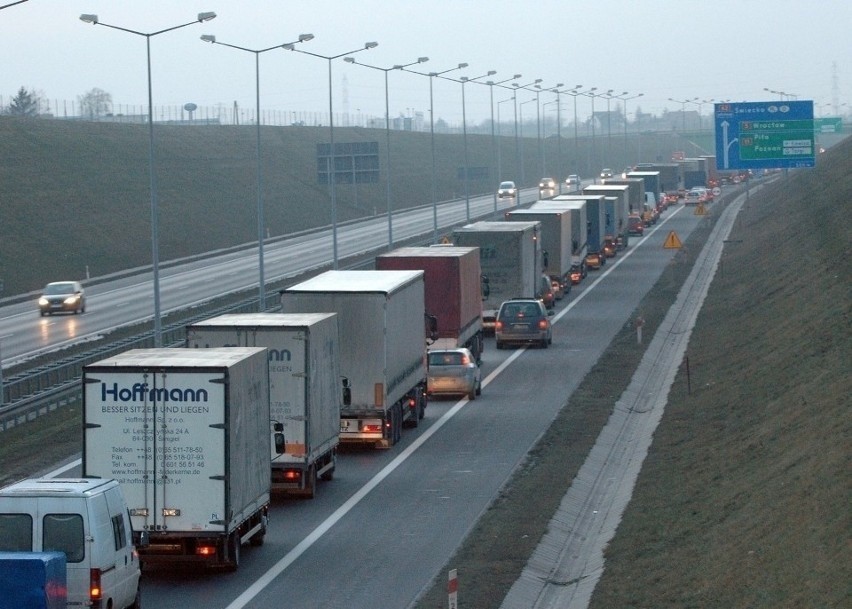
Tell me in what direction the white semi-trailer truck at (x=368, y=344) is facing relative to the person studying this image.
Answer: facing away from the viewer

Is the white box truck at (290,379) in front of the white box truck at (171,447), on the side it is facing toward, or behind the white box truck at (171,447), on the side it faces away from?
in front

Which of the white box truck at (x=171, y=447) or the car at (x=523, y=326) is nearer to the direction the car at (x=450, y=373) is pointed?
the car

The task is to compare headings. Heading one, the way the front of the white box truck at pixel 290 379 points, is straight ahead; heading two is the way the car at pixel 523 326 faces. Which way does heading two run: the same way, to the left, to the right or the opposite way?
the same way

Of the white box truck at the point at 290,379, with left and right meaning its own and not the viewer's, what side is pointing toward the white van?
back

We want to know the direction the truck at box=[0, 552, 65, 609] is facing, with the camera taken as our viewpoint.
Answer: facing away from the viewer

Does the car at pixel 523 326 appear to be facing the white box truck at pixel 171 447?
no

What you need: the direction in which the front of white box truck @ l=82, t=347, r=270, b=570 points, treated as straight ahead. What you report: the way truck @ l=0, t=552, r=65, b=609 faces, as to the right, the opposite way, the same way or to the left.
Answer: the same way

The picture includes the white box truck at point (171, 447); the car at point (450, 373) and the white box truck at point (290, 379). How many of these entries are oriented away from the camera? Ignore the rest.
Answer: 3

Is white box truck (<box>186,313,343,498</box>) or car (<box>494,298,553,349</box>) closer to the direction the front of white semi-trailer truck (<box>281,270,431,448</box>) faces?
the car

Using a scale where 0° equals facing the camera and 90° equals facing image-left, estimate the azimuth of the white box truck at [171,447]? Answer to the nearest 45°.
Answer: approximately 180°

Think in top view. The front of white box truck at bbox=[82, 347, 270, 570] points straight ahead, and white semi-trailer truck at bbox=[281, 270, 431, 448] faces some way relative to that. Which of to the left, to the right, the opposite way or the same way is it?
the same way

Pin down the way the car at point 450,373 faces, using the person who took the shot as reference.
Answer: facing away from the viewer

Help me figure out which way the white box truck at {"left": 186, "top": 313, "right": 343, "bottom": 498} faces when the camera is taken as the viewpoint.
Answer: facing away from the viewer

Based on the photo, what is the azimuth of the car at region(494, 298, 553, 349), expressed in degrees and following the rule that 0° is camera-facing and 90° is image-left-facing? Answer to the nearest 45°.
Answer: approximately 180°

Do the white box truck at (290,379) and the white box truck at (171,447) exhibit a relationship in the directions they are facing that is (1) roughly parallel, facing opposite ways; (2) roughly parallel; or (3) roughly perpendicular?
roughly parallel
